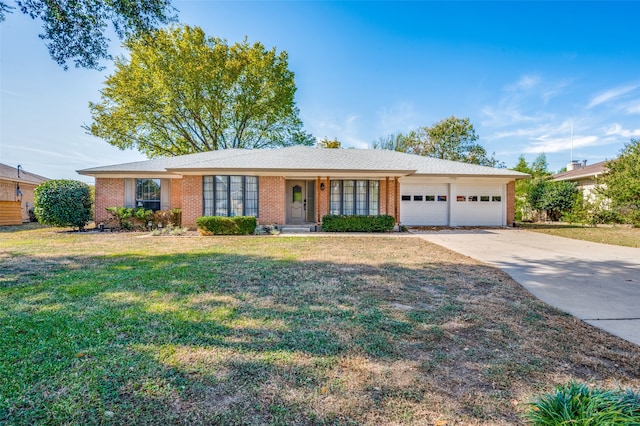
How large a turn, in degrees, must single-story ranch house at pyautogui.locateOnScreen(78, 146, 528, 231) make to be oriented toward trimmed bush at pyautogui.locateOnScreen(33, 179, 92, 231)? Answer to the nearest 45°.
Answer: approximately 90° to its right

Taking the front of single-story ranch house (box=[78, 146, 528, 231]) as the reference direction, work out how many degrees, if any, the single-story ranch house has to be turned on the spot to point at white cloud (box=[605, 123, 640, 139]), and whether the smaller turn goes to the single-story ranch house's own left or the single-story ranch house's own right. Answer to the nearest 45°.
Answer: approximately 90° to the single-story ranch house's own left

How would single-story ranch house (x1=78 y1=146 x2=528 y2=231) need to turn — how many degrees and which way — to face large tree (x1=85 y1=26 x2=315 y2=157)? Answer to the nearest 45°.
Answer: approximately 135° to its right

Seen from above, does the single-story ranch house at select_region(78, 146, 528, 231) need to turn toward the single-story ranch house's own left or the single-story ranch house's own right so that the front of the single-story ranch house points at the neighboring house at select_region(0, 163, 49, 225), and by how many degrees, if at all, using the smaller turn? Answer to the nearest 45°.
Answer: approximately 90° to the single-story ranch house's own right

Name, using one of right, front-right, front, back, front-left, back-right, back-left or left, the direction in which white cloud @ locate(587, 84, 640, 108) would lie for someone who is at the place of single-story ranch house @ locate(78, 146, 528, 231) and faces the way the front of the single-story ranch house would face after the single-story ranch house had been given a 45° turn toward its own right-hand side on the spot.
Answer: back-left

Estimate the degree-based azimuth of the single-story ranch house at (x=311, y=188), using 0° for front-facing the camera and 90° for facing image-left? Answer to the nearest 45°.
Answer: approximately 0°

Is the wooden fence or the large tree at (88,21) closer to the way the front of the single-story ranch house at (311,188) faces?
the large tree

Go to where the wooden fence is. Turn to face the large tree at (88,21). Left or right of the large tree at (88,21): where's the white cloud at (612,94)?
left

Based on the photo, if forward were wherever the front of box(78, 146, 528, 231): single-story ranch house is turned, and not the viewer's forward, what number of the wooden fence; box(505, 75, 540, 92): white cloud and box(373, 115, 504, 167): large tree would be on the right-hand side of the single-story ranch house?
1

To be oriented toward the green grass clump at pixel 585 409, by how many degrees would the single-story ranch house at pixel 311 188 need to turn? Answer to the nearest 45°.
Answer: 0° — it already faces it

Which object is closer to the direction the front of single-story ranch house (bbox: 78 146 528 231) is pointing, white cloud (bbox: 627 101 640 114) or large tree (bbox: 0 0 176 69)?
the large tree

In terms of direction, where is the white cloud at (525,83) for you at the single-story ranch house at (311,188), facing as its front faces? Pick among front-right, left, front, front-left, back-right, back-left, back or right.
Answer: left

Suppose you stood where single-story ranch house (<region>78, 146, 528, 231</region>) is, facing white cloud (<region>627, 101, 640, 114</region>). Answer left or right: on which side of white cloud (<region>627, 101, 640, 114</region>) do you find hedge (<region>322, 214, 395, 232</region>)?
right

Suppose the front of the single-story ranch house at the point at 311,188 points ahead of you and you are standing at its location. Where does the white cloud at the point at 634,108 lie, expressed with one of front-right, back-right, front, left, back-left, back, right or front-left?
left

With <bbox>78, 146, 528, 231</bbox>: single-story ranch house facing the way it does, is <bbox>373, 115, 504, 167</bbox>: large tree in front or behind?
behind
